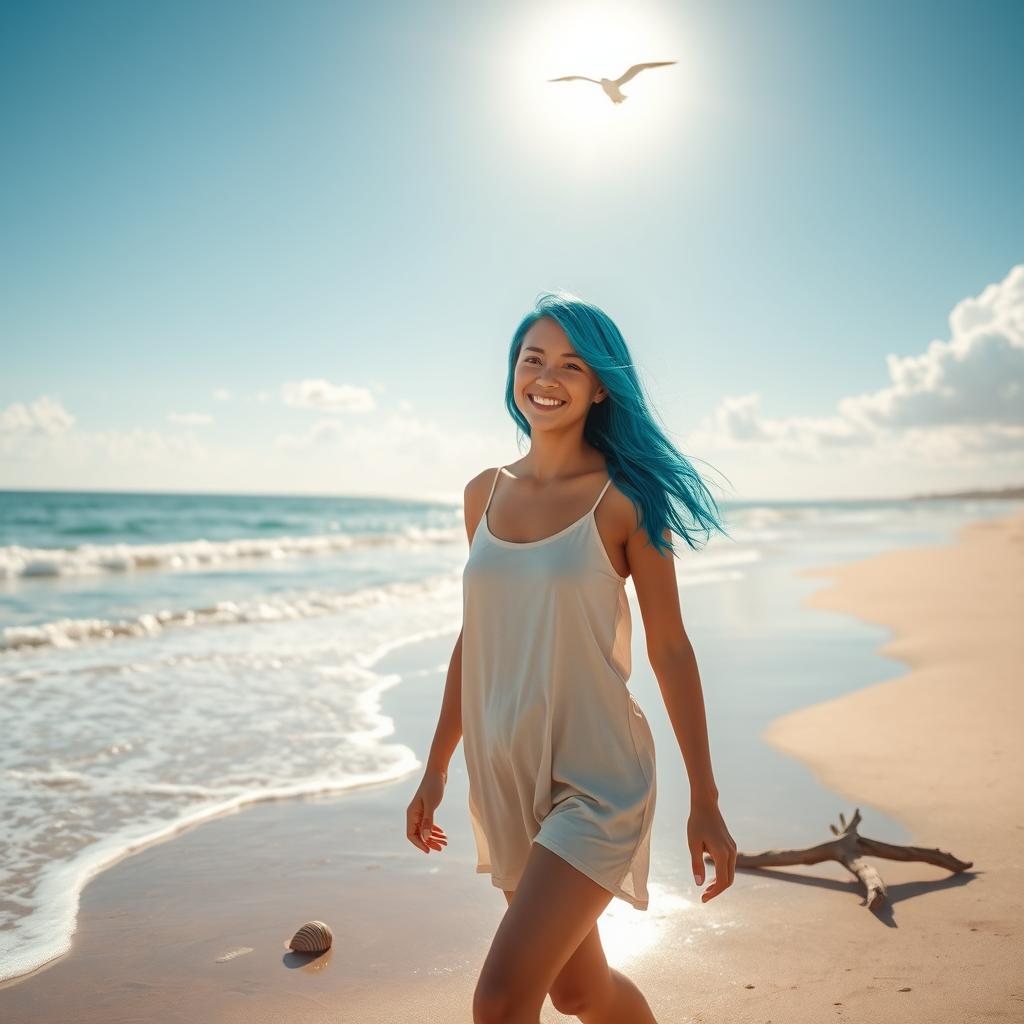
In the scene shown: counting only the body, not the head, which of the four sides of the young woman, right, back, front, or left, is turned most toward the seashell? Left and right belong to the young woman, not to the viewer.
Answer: right

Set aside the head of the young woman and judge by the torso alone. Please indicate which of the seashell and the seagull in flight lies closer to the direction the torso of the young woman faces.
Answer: the seashell

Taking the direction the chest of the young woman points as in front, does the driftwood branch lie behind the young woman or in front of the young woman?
behind

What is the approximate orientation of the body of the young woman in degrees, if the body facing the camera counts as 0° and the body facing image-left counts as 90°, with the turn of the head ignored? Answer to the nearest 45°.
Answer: approximately 45°

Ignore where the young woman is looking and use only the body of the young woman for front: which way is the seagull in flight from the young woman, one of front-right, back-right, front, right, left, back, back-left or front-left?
back-right
